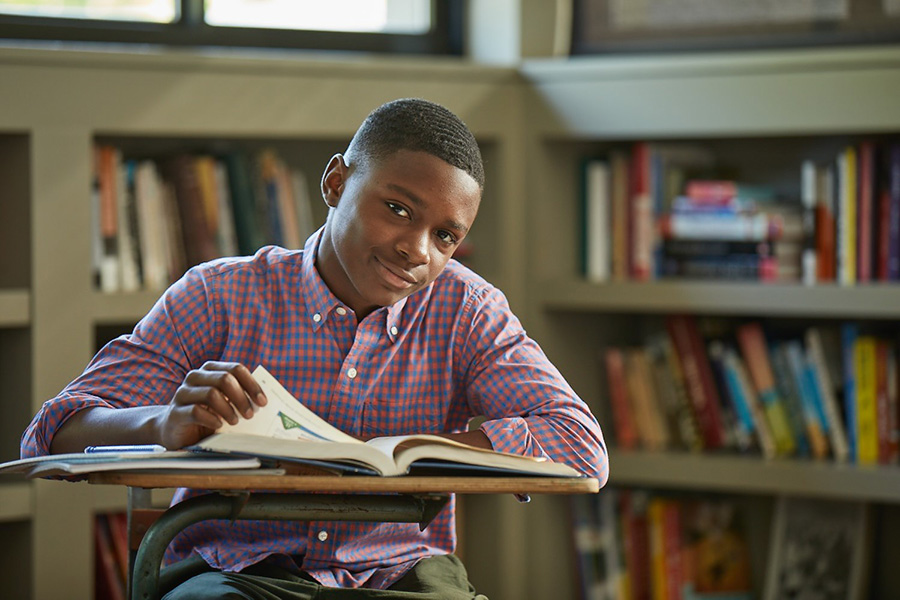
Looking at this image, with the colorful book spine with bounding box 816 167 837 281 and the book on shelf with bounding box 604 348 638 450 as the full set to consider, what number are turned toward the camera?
2

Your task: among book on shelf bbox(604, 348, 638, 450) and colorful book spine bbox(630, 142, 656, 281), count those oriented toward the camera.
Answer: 2

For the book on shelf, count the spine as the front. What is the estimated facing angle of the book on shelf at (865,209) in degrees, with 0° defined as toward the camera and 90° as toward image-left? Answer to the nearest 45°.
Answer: approximately 0°

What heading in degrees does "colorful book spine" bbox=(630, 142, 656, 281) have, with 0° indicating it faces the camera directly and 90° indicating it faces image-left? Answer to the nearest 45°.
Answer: approximately 0°
